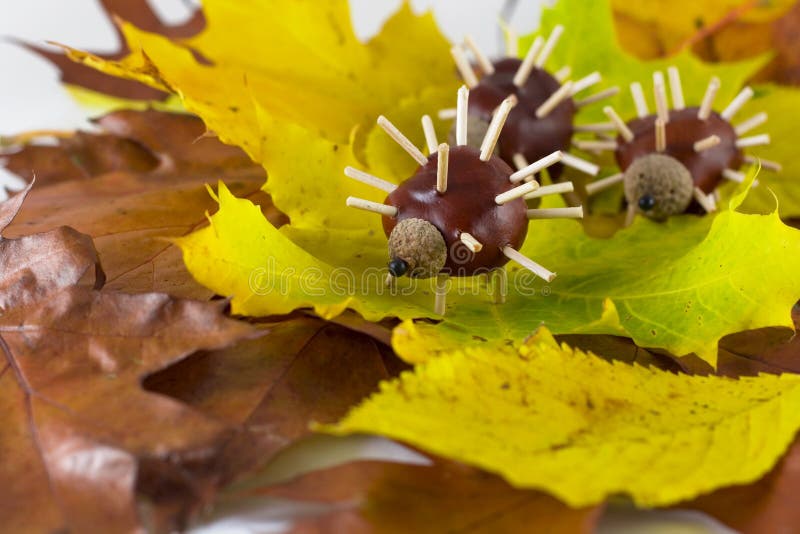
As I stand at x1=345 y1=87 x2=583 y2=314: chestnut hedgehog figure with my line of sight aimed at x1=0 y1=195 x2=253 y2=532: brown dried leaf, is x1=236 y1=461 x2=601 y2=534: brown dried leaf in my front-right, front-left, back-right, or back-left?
front-left

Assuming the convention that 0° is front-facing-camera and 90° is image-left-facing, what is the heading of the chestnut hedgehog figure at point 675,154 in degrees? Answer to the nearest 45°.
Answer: approximately 45°

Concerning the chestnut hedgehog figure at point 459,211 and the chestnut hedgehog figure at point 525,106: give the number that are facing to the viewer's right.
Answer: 0

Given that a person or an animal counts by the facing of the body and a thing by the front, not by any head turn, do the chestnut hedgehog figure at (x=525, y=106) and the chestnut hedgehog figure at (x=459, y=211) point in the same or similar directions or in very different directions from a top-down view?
same or similar directions

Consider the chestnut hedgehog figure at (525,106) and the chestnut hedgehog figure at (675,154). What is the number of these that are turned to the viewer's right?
0

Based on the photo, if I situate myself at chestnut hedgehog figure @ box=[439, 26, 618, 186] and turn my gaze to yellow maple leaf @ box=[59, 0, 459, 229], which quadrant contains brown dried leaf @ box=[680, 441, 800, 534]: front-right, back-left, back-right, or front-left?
back-left

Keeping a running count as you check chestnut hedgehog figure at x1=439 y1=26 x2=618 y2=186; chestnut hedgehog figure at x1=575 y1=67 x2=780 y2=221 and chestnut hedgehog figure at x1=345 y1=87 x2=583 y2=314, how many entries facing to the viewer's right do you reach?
0

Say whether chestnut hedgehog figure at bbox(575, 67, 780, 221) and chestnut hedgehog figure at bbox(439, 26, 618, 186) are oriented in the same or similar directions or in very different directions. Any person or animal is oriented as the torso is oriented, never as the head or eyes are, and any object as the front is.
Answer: same or similar directions

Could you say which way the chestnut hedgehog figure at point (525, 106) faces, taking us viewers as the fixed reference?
facing the viewer and to the left of the viewer

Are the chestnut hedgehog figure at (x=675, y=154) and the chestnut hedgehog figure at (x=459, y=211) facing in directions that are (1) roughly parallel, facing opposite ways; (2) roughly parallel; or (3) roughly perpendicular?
roughly parallel

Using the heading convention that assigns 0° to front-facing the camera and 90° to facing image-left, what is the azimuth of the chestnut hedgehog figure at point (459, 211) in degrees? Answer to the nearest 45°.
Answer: approximately 45°
